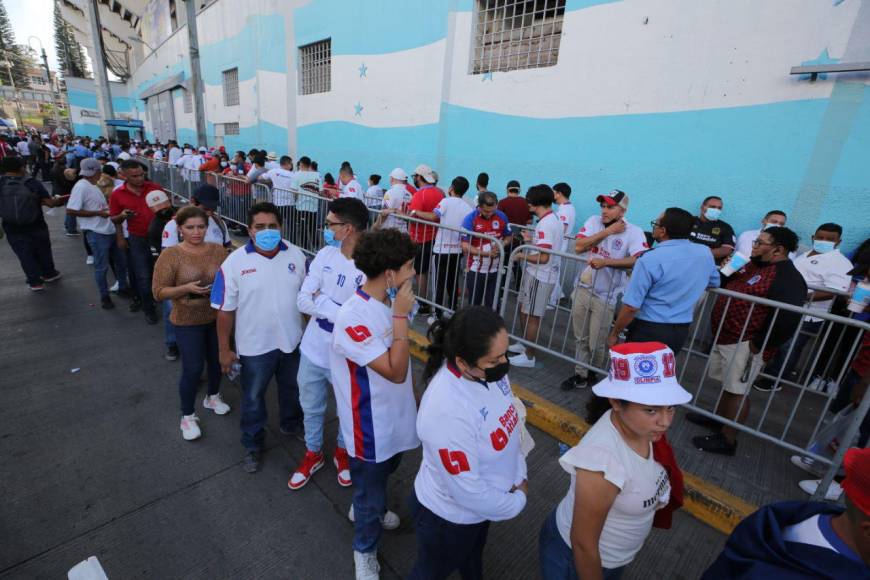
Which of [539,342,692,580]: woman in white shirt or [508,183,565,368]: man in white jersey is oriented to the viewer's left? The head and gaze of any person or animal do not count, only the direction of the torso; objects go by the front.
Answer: the man in white jersey

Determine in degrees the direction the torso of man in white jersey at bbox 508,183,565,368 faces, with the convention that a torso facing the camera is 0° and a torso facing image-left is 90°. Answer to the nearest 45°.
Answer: approximately 90°

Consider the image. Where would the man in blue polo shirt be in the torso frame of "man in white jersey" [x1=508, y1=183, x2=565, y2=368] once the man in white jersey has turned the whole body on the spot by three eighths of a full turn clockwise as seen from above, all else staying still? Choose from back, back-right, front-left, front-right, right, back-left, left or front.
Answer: right

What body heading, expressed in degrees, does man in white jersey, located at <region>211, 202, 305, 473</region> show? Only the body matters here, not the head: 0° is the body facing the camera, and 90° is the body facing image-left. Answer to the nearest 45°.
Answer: approximately 0°

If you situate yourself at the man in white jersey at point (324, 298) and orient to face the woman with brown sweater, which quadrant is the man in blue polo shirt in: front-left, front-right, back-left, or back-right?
back-right

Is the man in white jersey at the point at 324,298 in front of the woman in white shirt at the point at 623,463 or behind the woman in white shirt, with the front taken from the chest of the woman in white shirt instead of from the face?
behind

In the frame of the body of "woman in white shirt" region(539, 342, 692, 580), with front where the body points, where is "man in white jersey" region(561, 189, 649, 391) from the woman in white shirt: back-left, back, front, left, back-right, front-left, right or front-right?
back-left
